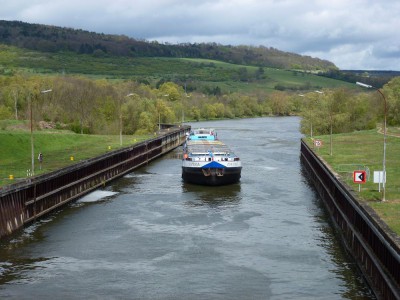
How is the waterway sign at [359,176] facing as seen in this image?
toward the camera

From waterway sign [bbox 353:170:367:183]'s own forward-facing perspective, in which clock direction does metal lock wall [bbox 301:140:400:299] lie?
The metal lock wall is roughly at 12 o'clock from the waterway sign.
